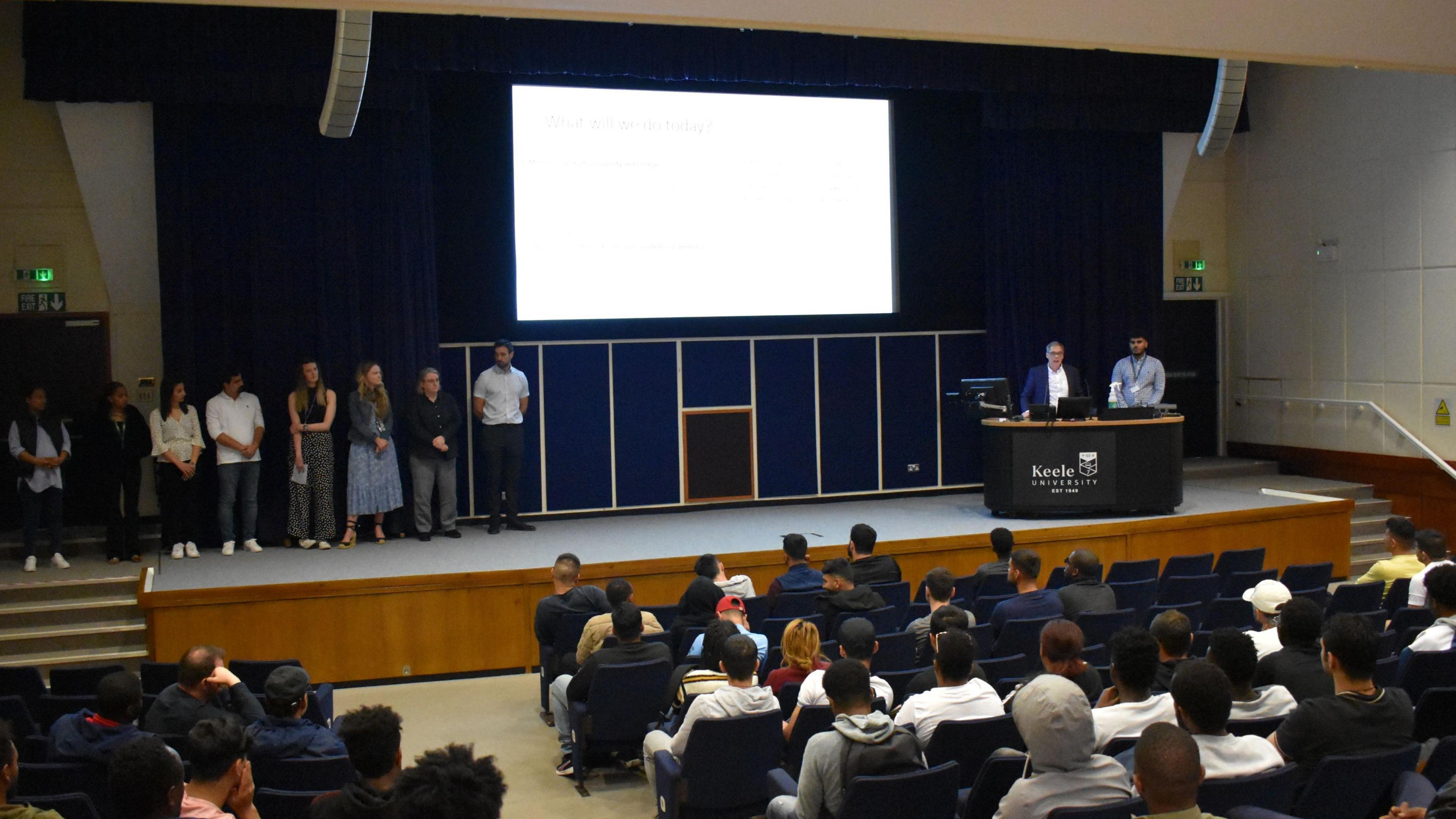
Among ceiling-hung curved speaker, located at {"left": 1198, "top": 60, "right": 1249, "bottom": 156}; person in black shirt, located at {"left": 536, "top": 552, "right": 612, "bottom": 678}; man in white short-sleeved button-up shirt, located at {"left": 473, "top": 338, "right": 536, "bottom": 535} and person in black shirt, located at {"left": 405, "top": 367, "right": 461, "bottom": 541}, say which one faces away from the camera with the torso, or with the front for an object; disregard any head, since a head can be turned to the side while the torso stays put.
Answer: person in black shirt, located at {"left": 536, "top": 552, "right": 612, "bottom": 678}

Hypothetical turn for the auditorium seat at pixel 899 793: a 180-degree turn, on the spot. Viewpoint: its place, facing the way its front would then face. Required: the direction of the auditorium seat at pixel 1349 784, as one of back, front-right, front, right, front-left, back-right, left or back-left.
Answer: front-left

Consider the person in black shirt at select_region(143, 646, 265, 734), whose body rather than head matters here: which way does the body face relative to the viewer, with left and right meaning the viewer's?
facing away from the viewer and to the right of the viewer

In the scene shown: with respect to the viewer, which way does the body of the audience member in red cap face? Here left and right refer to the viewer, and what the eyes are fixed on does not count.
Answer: facing away from the viewer

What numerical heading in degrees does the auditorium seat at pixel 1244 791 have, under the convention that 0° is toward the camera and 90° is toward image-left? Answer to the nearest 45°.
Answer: approximately 135°

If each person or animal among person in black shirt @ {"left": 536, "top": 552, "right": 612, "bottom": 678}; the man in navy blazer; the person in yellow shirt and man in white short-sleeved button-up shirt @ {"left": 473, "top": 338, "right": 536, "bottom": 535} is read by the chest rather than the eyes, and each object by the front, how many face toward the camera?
2

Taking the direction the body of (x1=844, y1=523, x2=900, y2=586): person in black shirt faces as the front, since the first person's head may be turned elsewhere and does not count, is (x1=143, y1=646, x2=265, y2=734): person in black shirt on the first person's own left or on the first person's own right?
on the first person's own left

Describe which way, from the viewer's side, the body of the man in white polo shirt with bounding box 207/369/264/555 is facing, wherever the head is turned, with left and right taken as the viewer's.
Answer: facing the viewer and to the right of the viewer

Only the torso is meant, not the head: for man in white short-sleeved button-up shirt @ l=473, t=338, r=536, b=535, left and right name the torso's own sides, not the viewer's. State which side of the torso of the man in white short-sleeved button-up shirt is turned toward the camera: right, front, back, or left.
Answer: front

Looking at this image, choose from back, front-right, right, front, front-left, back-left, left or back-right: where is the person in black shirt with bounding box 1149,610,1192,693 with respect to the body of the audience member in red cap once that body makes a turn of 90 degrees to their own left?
back-left

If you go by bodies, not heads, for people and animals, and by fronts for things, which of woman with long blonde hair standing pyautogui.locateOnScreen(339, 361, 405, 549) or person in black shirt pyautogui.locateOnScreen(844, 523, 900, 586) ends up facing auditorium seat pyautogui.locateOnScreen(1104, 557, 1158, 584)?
the woman with long blonde hair standing

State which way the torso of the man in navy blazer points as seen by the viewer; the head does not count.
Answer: toward the camera

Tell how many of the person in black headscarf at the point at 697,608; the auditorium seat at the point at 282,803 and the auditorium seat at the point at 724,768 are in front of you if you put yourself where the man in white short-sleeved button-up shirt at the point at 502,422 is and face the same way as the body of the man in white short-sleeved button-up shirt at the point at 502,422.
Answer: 3

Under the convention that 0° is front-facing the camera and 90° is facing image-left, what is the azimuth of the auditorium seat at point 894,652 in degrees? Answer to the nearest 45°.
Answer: approximately 135°

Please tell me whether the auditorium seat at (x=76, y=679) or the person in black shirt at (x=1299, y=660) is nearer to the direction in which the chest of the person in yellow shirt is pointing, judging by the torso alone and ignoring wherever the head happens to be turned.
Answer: the auditorium seat

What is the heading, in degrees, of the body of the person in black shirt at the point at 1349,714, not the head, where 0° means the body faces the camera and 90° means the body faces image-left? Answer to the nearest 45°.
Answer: approximately 135°

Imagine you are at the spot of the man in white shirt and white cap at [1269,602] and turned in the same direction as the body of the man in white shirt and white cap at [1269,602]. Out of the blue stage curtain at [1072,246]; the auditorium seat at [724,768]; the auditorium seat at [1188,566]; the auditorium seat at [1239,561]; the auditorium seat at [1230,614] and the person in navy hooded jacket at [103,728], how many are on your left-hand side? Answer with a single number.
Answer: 2

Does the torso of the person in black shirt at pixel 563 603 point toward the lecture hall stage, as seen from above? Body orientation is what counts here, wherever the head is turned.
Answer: yes

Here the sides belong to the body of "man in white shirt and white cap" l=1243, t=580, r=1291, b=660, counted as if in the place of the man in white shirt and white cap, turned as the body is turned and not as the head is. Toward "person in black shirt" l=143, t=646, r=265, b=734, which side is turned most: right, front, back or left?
left

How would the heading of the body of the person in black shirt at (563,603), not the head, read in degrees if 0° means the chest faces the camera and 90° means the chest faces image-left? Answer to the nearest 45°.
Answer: approximately 180°
